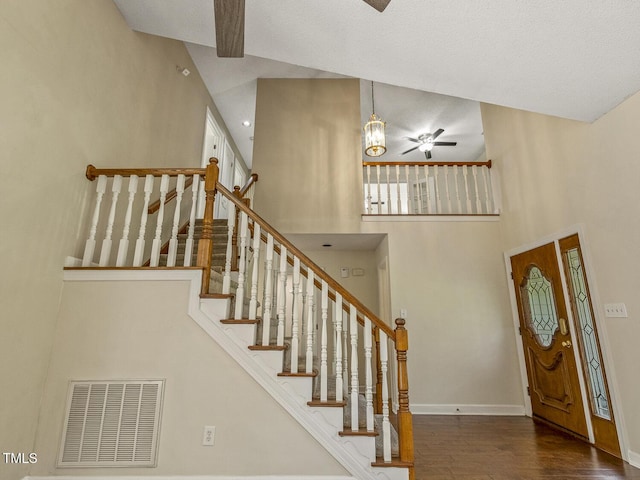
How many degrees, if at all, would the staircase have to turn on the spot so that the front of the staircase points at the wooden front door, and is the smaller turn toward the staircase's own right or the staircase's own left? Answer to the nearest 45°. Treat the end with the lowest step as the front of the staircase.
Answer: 0° — it already faces it

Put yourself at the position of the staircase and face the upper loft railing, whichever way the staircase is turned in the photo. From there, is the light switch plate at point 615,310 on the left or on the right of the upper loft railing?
right

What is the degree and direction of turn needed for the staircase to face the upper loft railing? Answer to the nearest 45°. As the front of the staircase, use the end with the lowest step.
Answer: approximately 45° to its left

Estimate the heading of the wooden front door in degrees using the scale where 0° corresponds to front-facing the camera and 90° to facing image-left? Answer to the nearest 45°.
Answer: approximately 45°

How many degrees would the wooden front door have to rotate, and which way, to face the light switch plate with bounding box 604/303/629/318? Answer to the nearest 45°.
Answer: approximately 90° to its left

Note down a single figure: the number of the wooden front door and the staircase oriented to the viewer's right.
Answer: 1

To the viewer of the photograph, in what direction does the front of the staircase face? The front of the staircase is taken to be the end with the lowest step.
facing to the right of the viewer

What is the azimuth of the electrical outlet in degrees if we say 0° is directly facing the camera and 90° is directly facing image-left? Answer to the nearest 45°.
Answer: approximately 0°

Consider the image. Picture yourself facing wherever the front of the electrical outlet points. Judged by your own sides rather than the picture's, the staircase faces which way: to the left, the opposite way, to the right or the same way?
to the left

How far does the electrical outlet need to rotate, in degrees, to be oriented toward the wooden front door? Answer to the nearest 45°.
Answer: approximately 90° to its left
